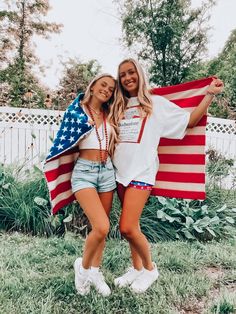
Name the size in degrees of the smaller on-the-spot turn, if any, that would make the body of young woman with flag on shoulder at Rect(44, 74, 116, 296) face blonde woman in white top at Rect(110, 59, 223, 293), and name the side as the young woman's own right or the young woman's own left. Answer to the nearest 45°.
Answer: approximately 45° to the young woman's own left

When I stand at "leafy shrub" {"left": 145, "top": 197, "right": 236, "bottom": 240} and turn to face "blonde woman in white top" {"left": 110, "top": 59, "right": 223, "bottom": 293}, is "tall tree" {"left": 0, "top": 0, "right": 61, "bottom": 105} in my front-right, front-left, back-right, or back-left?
back-right

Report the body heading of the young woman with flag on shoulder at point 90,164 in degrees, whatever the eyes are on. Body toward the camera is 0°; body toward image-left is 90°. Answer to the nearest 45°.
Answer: approximately 315°

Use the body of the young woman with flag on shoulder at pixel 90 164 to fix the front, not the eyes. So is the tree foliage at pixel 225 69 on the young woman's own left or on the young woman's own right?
on the young woman's own left

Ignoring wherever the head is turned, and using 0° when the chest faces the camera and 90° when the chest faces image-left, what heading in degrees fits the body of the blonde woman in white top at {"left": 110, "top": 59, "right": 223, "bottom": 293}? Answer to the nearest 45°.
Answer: approximately 45°
